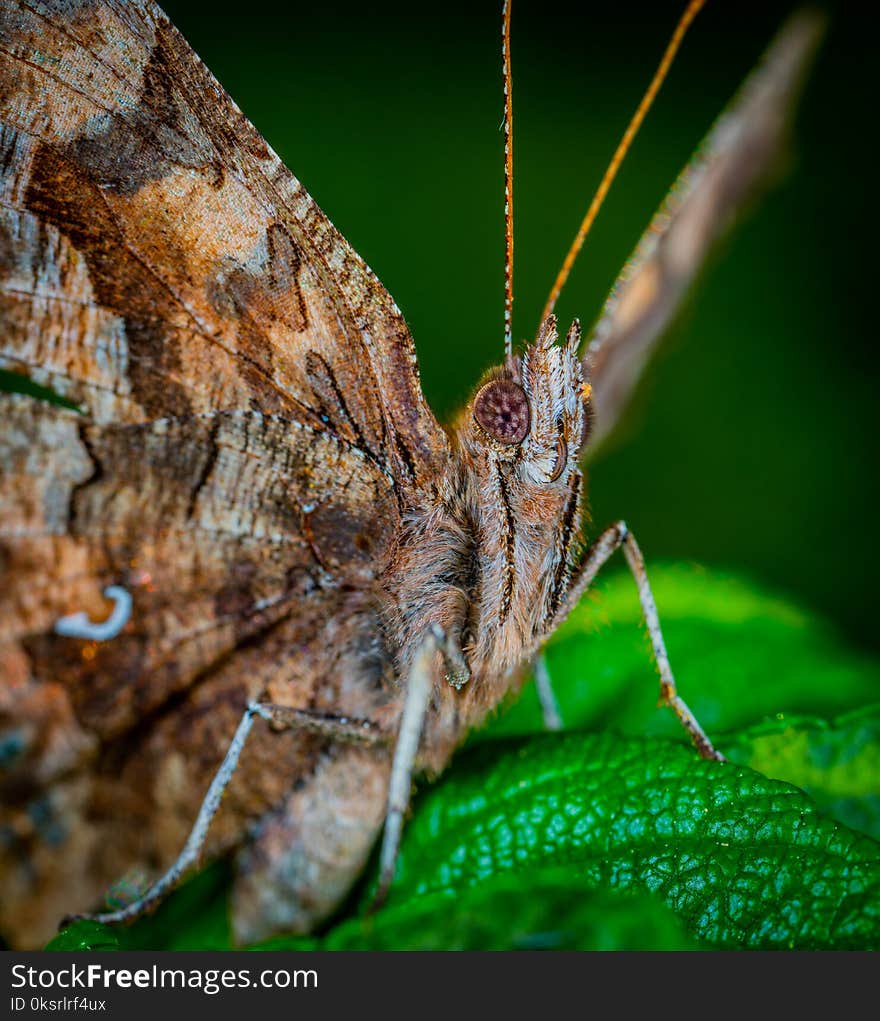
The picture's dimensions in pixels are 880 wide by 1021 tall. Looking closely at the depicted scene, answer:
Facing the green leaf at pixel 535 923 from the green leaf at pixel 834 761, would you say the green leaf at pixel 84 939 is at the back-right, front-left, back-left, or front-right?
front-right

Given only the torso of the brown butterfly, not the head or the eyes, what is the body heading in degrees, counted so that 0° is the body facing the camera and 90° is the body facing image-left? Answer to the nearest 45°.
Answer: approximately 315°
